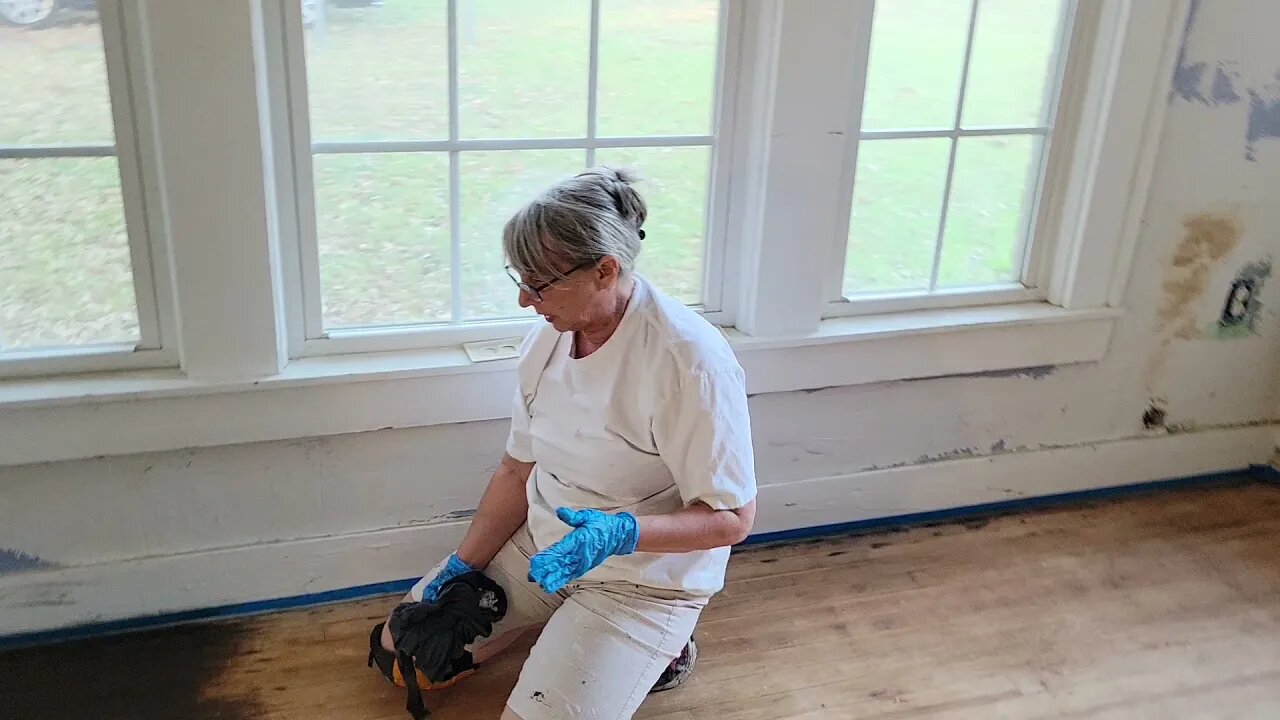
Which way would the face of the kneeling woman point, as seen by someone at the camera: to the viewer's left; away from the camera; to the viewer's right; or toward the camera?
to the viewer's left

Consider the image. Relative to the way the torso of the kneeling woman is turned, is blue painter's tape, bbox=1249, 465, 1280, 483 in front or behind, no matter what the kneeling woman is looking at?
behind

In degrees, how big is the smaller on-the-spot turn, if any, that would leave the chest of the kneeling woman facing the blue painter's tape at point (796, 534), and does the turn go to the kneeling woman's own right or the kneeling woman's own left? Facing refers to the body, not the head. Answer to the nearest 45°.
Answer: approximately 180°

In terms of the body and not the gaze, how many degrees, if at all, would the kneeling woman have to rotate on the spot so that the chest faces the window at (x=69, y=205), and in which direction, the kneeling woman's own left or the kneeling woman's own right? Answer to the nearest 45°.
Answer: approximately 45° to the kneeling woman's own right

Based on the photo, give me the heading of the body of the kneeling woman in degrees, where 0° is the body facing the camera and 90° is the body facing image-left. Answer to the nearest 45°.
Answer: approximately 45°
